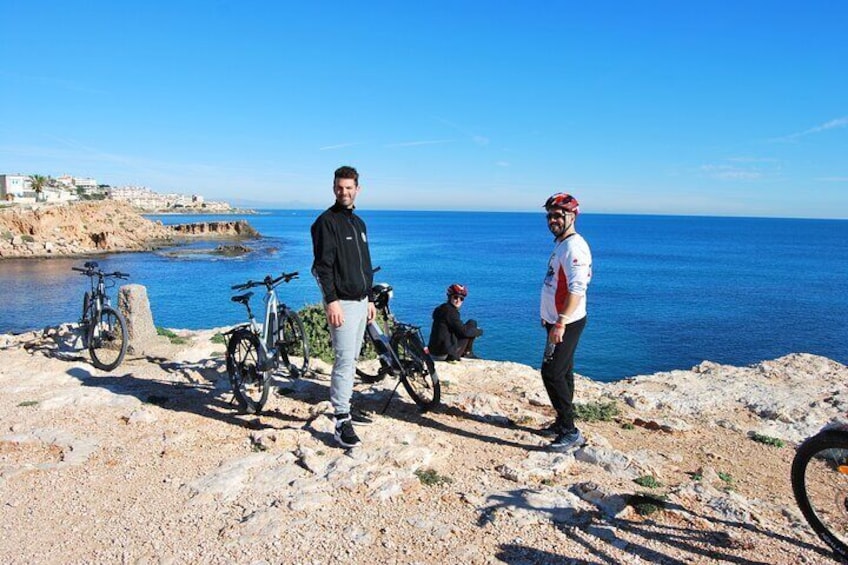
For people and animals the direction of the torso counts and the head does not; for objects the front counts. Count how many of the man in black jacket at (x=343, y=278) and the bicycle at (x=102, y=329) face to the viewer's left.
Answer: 0

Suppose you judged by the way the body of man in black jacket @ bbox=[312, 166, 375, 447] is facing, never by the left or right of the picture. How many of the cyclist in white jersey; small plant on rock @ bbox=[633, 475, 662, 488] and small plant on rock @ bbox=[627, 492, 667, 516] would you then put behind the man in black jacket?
0

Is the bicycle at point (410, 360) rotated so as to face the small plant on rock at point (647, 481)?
no

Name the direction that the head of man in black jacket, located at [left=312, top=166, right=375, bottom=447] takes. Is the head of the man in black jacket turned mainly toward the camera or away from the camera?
toward the camera

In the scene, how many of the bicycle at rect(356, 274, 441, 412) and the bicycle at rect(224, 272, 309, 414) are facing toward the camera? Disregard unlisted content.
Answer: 0

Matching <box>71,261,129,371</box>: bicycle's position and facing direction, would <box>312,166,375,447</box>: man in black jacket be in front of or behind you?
in front

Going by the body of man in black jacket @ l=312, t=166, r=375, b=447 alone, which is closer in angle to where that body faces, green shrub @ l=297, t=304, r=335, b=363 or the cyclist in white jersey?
the cyclist in white jersey

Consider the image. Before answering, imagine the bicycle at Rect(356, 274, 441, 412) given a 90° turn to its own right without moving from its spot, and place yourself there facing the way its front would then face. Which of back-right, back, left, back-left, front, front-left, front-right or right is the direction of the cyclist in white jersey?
right

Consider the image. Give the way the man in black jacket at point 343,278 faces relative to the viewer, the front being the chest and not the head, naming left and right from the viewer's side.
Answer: facing the viewer and to the right of the viewer

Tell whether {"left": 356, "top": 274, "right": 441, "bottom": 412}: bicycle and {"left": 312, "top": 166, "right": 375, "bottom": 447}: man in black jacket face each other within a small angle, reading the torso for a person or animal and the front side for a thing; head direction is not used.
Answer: no

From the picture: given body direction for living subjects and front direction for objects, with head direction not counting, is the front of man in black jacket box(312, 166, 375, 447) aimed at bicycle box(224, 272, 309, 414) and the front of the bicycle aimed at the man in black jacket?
no

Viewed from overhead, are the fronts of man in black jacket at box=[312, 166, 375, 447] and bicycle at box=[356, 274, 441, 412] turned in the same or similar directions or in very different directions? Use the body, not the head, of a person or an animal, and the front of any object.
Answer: very different directions

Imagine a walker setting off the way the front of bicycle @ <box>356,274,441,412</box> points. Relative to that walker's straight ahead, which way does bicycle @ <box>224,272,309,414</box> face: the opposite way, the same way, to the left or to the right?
to the right

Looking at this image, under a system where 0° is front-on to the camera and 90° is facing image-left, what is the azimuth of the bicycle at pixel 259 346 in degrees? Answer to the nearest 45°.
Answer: approximately 225°
